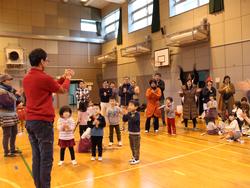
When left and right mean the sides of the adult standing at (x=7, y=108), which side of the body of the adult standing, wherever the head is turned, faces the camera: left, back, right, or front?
right

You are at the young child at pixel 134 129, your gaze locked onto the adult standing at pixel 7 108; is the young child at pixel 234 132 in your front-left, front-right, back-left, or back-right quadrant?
back-right

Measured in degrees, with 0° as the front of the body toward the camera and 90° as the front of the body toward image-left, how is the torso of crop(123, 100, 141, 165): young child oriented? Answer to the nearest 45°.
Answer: approximately 45°

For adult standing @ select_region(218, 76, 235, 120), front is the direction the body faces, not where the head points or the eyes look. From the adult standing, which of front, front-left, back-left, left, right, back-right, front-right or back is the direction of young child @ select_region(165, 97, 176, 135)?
front-right

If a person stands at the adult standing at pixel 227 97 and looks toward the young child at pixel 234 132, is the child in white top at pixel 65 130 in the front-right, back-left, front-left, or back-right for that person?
front-right

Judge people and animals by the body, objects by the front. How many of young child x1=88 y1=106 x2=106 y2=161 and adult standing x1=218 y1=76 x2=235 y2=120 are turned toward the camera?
2

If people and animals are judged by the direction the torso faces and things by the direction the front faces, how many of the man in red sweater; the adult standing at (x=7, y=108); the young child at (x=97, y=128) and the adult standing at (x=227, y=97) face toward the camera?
2

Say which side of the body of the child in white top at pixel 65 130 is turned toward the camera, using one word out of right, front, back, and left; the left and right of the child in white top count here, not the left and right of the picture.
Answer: front

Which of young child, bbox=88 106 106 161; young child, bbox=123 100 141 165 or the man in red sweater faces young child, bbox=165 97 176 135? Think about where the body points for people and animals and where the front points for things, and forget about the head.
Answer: the man in red sweater

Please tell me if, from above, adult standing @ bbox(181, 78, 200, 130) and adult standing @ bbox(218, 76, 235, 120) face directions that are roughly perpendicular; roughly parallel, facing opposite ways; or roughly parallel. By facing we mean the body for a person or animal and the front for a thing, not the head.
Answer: roughly parallel

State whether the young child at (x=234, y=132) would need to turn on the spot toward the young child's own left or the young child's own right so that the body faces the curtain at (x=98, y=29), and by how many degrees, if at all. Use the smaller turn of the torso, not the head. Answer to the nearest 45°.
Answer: approximately 90° to the young child's own right

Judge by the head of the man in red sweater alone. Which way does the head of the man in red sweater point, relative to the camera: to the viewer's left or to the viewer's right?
to the viewer's right

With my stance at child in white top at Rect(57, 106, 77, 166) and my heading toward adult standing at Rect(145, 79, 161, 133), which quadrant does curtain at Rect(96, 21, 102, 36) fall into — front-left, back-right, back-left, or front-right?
front-left

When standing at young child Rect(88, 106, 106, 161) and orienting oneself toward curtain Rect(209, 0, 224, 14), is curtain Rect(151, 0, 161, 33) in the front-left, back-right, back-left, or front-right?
front-left

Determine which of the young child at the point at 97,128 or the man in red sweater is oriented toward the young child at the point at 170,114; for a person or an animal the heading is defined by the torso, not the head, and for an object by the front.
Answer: the man in red sweater

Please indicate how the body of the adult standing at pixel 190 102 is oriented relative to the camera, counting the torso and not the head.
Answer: toward the camera

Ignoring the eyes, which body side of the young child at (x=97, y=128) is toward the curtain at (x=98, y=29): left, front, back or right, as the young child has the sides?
back

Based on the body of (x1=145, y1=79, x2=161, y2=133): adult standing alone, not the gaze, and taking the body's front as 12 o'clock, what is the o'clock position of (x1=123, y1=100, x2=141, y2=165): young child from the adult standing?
The young child is roughly at 12 o'clock from the adult standing.
